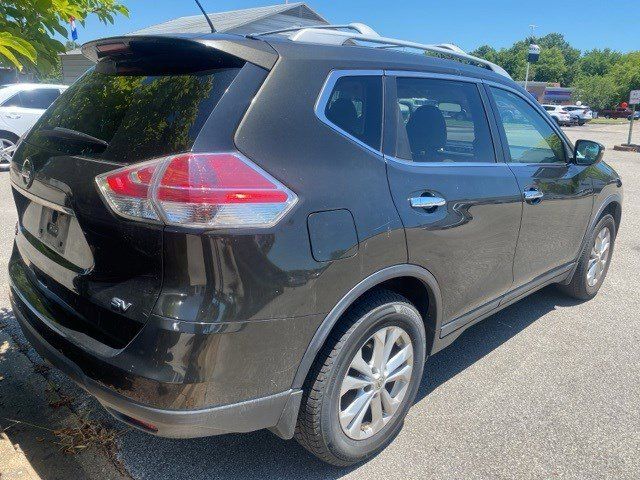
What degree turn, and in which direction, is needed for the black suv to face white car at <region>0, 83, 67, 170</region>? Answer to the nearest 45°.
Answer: approximately 90° to its left

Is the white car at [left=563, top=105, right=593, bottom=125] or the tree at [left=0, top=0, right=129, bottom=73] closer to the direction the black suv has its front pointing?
the white car

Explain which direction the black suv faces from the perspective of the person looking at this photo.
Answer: facing away from the viewer and to the right of the viewer

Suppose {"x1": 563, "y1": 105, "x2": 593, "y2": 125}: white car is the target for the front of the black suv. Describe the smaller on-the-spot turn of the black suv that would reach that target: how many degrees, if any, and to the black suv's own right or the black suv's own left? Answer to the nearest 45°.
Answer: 0° — it already faces it
